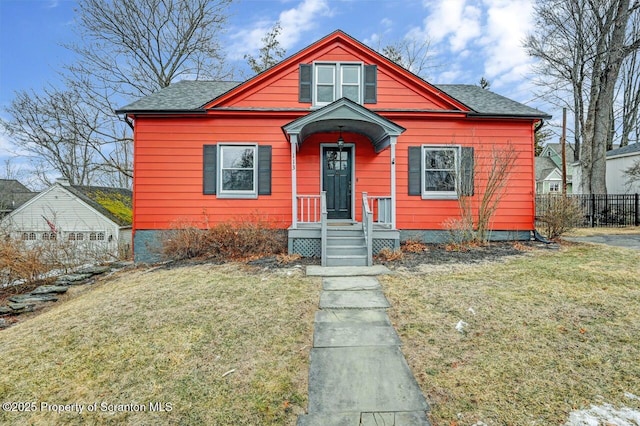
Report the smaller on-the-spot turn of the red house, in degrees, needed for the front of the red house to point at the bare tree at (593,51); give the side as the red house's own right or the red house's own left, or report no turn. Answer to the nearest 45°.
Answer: approximately 135° to the red house's own left

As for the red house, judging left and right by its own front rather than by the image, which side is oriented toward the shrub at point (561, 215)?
left

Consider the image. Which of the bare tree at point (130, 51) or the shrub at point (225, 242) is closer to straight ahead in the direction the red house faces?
the shrub

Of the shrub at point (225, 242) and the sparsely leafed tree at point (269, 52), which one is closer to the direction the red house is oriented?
the shrub

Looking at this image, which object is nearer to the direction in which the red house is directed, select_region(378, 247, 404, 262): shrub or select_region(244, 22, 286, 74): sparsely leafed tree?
the shrub

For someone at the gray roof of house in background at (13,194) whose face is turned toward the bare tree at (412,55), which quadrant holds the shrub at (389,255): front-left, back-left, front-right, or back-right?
front-right

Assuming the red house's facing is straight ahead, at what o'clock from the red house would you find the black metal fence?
The black metal fence is roughly at 8 o'clock from the red house.

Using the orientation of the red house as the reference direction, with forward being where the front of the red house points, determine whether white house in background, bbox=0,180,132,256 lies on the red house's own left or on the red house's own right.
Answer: on the red house's own right

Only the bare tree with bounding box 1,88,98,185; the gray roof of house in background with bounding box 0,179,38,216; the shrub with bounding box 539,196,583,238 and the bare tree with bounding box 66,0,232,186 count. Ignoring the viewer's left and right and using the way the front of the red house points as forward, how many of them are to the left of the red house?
1

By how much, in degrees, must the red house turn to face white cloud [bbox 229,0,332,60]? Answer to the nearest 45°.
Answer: approximately 180°

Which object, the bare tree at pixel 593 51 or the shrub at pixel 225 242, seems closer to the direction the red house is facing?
the shrub

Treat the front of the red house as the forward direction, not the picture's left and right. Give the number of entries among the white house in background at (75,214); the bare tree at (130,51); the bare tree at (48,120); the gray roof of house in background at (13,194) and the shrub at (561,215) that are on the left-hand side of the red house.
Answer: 1

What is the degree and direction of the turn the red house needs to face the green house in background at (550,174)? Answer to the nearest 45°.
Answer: approximately 135° to its left

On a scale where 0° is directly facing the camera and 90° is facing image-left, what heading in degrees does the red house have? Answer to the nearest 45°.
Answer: approximately 0°

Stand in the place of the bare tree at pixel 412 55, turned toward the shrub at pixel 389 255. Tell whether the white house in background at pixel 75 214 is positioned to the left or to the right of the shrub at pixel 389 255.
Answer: right

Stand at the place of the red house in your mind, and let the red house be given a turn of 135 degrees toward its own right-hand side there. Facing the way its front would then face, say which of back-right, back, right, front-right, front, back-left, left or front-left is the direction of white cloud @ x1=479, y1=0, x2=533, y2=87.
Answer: right

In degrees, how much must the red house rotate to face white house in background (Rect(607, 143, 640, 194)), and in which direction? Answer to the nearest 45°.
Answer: approximately 135° to its left

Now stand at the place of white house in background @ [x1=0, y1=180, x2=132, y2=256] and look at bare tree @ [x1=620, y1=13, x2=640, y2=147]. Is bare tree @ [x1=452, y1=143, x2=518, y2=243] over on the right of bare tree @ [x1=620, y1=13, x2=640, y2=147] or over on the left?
right
